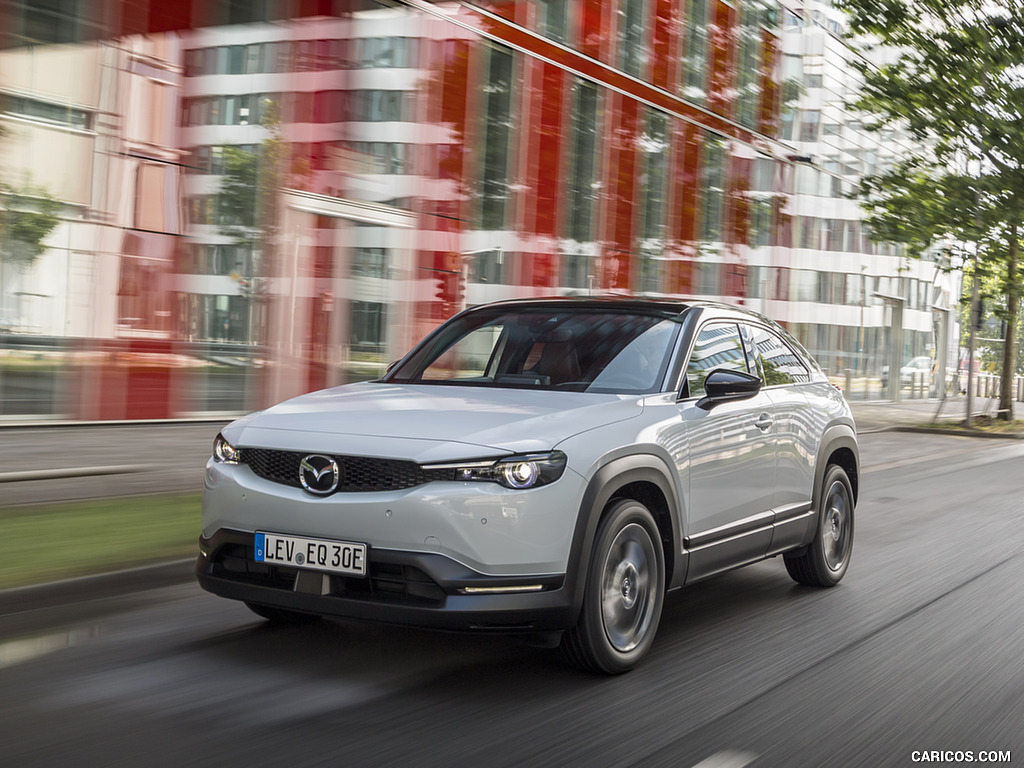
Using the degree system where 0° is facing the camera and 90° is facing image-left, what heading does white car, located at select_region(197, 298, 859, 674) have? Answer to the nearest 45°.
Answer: approximately 45°

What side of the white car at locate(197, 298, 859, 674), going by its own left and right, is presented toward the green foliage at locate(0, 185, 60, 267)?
right

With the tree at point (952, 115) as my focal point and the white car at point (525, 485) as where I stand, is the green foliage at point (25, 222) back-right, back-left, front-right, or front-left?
front-left

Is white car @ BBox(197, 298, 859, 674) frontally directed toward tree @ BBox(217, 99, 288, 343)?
no

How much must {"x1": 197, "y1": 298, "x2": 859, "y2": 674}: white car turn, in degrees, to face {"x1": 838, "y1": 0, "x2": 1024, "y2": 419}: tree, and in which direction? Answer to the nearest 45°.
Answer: approximately 135° to its right
